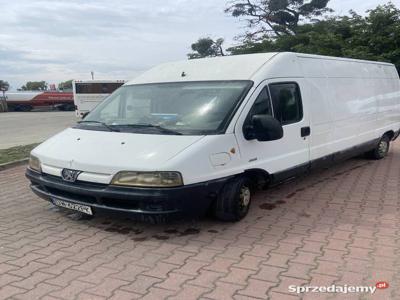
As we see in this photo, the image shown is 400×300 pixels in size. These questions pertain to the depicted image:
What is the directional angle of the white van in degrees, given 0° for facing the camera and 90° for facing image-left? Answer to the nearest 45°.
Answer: approximately 45°

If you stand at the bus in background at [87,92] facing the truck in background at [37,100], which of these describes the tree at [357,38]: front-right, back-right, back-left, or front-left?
back-right

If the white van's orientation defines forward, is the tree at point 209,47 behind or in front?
behind

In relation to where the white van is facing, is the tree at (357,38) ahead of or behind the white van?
behind

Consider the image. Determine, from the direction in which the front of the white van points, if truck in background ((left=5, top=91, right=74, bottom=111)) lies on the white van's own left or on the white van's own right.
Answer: on the white van's own right

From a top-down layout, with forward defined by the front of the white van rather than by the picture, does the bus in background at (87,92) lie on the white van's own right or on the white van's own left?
on the white van's own right
